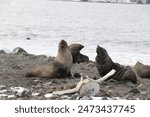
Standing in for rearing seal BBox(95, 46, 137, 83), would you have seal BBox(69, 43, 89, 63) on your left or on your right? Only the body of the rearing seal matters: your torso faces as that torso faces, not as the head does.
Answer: on your right

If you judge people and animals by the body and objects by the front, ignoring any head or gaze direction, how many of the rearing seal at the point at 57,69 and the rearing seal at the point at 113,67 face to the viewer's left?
1

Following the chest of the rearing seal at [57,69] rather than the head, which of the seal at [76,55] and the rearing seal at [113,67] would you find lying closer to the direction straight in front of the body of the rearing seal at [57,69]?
the rearing seal

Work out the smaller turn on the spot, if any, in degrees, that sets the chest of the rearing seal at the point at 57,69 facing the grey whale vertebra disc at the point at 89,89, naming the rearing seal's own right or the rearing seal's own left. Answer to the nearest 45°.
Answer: approximately 45° to the rearing seal's own right

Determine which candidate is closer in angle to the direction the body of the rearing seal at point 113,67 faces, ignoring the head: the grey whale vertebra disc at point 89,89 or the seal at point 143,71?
the grey whale vertebra disc

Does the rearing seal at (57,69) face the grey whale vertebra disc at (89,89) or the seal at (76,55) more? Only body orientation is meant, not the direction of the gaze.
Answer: the grey whale vertebra disc

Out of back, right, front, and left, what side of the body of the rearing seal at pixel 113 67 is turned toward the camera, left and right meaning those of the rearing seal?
left

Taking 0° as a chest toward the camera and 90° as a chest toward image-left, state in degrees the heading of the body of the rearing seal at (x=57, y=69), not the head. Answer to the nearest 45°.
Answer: approximately 315°
